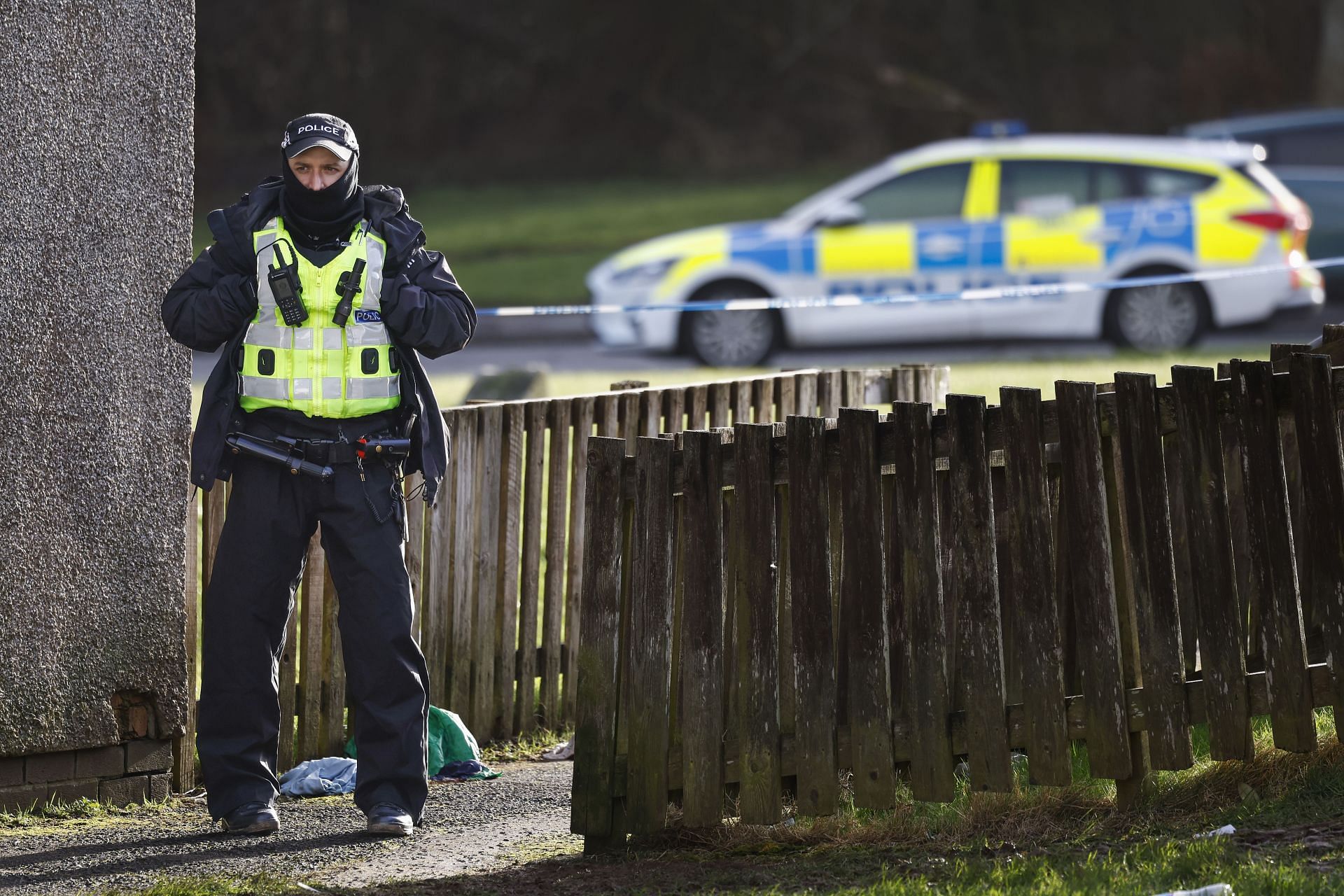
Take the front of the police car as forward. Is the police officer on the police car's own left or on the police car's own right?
on the police car's own left

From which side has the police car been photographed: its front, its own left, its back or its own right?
left

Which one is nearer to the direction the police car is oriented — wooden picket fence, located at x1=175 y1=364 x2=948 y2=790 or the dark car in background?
the wooden picket fence

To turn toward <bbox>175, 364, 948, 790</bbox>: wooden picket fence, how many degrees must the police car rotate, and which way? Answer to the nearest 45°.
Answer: approximately 90° to its left

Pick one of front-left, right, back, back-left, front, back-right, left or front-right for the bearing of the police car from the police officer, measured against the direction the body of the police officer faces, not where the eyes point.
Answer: back-left

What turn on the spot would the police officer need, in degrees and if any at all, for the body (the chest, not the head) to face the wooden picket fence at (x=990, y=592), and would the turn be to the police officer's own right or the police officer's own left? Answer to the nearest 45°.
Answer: approximately 90° to the police officer's own left

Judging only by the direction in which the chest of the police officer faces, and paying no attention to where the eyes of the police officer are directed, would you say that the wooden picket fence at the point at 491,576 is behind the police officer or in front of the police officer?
behind

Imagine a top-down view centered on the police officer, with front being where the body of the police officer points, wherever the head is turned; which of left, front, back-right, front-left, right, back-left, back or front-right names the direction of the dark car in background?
back-left

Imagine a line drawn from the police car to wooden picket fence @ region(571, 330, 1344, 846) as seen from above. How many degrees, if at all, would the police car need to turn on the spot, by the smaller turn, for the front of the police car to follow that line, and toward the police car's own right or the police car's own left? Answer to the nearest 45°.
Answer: approximately 90° to the police car's own left

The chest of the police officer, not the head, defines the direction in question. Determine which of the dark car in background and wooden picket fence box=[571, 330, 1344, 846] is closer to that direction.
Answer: the wooden picket fence

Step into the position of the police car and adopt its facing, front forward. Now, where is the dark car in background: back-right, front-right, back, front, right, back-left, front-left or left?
back-right

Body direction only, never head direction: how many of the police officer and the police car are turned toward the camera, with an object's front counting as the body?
1

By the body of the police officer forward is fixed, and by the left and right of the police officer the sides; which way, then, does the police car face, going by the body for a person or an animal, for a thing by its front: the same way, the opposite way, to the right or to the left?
to the right
